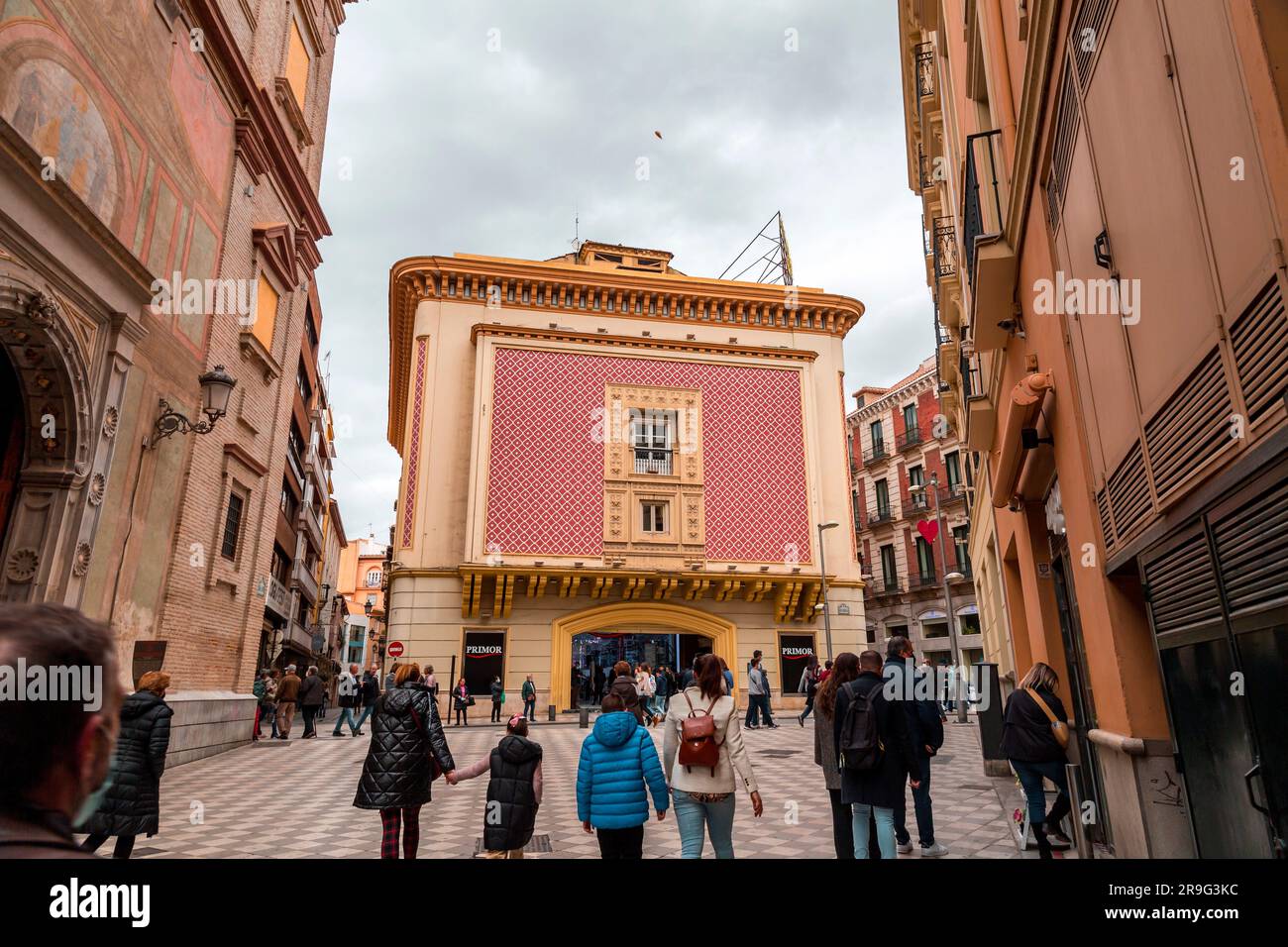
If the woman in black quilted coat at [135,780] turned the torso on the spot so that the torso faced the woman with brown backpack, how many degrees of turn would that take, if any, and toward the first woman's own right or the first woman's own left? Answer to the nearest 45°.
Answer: approximately 90° to the first woman's own right

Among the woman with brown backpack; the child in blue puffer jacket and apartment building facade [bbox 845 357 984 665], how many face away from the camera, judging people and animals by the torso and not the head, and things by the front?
2

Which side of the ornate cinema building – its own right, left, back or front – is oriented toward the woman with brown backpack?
front

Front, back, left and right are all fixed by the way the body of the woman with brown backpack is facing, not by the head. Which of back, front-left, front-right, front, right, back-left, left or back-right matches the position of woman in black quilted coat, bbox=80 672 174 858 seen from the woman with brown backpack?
left

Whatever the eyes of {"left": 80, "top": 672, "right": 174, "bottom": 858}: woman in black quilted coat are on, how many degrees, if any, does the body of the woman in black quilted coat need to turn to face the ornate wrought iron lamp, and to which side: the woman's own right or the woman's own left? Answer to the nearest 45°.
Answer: approximately 45° to the woman's own left

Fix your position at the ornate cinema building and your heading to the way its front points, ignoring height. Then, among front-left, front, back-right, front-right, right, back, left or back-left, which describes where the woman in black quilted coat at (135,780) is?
front

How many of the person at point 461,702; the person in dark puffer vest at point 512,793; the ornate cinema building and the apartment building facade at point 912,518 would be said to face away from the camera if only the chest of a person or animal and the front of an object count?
1

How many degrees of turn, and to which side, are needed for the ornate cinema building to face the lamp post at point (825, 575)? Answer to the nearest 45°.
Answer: approximately 90° to its left

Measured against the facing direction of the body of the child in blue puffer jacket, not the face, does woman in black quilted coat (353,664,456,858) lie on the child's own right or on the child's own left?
on the child's own left

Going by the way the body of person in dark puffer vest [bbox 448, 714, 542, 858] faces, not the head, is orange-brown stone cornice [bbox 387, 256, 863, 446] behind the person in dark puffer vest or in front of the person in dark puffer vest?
in front

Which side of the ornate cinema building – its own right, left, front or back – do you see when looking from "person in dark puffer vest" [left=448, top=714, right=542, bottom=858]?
front

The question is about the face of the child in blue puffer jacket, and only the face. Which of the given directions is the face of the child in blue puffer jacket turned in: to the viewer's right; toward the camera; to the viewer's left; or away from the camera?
away from the camera

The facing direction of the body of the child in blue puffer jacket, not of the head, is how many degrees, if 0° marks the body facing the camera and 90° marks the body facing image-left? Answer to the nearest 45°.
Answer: approximately 180°

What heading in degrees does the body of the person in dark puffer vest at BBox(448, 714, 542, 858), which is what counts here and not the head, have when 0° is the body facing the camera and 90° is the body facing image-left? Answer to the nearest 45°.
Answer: approximately 180°

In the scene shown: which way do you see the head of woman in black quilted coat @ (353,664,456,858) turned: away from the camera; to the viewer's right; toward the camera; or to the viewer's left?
away from the camera

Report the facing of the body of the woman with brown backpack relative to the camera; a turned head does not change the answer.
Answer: away from the camera

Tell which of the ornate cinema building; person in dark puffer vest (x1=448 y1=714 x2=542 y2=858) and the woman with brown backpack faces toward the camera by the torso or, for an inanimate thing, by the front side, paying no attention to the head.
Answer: the ornate cinema building

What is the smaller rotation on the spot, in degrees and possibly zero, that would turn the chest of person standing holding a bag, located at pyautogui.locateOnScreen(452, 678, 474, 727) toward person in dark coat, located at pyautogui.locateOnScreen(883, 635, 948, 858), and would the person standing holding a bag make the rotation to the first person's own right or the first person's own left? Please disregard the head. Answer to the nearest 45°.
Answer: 0° — they already face them

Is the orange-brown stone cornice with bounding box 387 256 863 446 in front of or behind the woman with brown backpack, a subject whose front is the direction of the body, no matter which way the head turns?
in front

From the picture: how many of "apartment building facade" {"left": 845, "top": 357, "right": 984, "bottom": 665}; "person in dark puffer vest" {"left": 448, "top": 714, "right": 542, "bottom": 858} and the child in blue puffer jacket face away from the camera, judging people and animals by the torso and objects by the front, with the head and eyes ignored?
2
